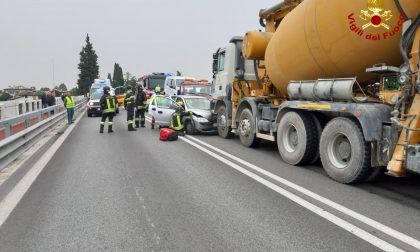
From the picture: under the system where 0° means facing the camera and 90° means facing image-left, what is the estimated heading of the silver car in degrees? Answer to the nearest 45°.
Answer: approximately 315°

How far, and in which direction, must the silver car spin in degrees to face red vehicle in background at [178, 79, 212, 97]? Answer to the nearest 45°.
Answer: approximately 135° to its left

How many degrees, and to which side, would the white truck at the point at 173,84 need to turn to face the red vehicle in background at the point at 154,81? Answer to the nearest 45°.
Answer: approximately 135° to its right

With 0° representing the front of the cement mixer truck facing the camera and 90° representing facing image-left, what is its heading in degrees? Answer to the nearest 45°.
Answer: approximately 135°

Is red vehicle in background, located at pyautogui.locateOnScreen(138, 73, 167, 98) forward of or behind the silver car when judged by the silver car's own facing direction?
behind

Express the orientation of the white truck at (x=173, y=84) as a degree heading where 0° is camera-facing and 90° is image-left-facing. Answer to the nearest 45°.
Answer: approximately 45°

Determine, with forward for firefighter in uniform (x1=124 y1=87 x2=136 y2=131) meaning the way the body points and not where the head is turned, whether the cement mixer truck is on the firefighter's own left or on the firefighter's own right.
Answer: on the firefighter's own right

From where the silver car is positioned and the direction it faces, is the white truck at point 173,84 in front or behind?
behind
